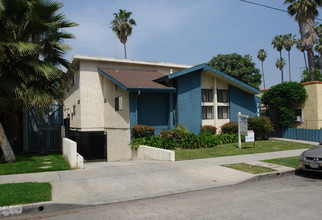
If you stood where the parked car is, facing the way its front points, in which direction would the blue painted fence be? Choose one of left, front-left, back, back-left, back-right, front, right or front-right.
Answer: back-right

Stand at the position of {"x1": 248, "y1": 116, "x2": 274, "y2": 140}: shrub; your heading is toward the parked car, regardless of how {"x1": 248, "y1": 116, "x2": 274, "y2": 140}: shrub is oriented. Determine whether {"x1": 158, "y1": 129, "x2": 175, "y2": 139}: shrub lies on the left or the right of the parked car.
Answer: right

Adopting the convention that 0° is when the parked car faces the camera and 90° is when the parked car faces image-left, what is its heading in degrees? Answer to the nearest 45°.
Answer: approximately 45°

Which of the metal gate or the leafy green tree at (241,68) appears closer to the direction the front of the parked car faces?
the metal gate

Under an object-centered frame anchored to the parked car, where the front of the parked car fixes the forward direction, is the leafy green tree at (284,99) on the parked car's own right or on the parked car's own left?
on the parked car's own right

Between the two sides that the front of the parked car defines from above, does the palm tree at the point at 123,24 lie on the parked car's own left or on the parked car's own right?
on the parked car's own right

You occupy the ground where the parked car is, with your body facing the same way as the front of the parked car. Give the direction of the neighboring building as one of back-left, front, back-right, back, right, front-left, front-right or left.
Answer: back-right

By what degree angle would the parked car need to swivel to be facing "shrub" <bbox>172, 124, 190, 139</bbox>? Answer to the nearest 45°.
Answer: approximately 90° to its right
